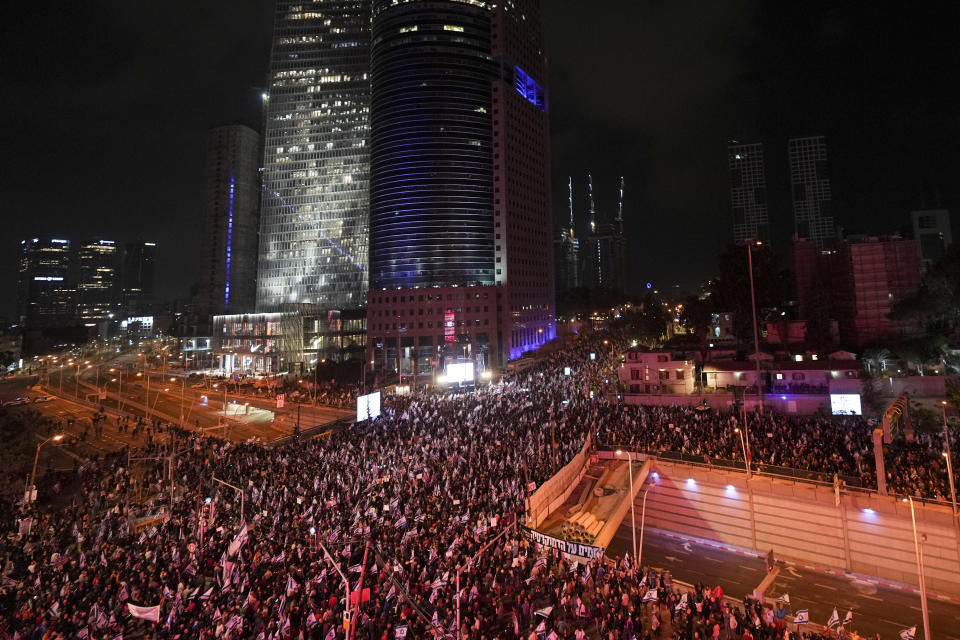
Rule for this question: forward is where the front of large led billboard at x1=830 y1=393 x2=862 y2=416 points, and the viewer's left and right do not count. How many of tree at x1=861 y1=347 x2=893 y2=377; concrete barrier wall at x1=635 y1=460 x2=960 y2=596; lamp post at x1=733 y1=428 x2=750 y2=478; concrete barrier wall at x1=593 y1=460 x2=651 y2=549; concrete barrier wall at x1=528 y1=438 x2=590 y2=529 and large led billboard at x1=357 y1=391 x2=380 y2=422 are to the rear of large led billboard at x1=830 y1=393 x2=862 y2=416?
1

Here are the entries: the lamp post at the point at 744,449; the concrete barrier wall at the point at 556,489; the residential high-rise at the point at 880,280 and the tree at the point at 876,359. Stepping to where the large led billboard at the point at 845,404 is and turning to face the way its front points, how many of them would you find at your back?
2

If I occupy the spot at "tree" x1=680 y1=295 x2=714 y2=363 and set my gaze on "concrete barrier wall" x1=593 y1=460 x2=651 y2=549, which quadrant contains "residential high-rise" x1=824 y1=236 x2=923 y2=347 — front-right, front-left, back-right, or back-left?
back-left

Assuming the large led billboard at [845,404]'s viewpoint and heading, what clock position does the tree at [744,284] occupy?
The tree is roughly at 5 o'clock from the large led billboard.

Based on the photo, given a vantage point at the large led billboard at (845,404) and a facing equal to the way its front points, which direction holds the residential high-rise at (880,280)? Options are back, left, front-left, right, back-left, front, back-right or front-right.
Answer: back

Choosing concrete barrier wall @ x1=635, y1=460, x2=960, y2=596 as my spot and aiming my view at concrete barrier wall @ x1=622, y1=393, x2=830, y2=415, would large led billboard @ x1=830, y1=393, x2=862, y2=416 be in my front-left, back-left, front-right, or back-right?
front-right

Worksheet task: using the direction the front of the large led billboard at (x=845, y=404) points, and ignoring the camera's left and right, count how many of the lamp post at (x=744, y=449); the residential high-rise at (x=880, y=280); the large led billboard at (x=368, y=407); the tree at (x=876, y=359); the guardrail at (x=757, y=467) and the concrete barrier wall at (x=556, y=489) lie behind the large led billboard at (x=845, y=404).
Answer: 2

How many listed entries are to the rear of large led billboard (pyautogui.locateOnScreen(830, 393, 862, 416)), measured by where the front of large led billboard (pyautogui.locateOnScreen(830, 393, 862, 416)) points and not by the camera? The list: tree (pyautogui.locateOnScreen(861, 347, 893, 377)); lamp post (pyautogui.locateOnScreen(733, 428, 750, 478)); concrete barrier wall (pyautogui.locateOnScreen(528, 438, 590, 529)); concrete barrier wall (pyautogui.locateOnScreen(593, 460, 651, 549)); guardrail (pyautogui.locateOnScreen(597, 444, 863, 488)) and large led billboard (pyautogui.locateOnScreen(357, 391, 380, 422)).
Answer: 1

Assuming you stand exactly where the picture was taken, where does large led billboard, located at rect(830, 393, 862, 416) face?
facing the viewer

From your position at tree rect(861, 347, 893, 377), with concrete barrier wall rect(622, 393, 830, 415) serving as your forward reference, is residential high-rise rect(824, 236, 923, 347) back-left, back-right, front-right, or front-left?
back-right

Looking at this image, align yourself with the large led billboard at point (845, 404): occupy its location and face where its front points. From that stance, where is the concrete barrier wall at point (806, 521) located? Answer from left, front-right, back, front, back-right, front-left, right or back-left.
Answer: front

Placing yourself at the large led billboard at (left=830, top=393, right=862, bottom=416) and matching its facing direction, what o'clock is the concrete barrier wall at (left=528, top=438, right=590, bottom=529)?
The concrete barrier wall is roughly at 1 o'clock from the large led billboard.

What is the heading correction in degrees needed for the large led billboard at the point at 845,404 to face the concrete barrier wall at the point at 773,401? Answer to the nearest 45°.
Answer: approximately 90° to its right

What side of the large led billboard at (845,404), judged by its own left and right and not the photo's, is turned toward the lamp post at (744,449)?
front

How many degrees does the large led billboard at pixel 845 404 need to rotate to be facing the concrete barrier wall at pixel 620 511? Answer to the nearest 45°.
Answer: approximately 45° to its right

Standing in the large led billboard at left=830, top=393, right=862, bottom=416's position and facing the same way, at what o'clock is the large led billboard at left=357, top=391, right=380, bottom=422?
the large led billboard at left=357, top=391, right=380, bottom=422 is roughly at 2 o'clock from the large led billboard at left=830, top=393, right=862, bottom=416.
